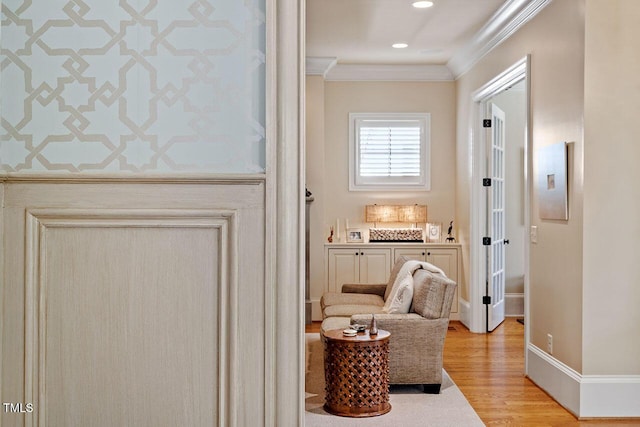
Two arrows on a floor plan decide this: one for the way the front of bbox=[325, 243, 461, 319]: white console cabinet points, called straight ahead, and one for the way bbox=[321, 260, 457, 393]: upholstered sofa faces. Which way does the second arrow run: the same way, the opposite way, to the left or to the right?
to the right

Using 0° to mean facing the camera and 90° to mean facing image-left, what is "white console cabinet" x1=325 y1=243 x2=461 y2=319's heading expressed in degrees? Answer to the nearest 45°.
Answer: approximately 0°

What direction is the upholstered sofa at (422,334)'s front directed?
to the viewer's left

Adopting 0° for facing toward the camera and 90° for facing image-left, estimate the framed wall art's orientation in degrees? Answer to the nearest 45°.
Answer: approximately 45°
